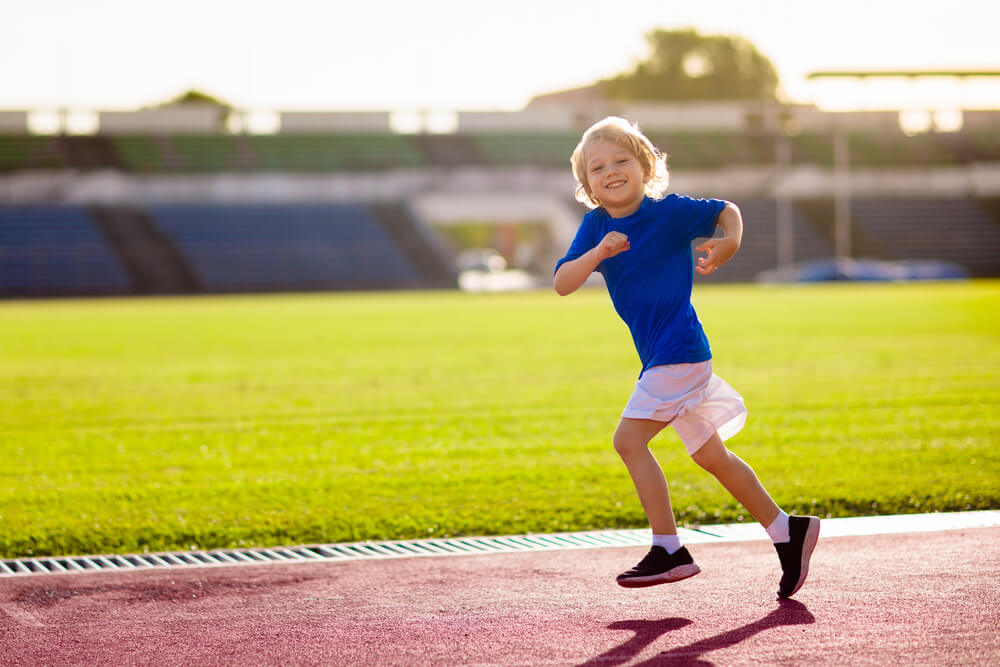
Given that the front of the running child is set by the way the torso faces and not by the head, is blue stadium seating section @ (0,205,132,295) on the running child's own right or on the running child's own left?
on the running child's own right

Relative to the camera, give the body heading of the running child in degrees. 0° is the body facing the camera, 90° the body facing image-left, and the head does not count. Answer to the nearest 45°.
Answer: approximately 45°
